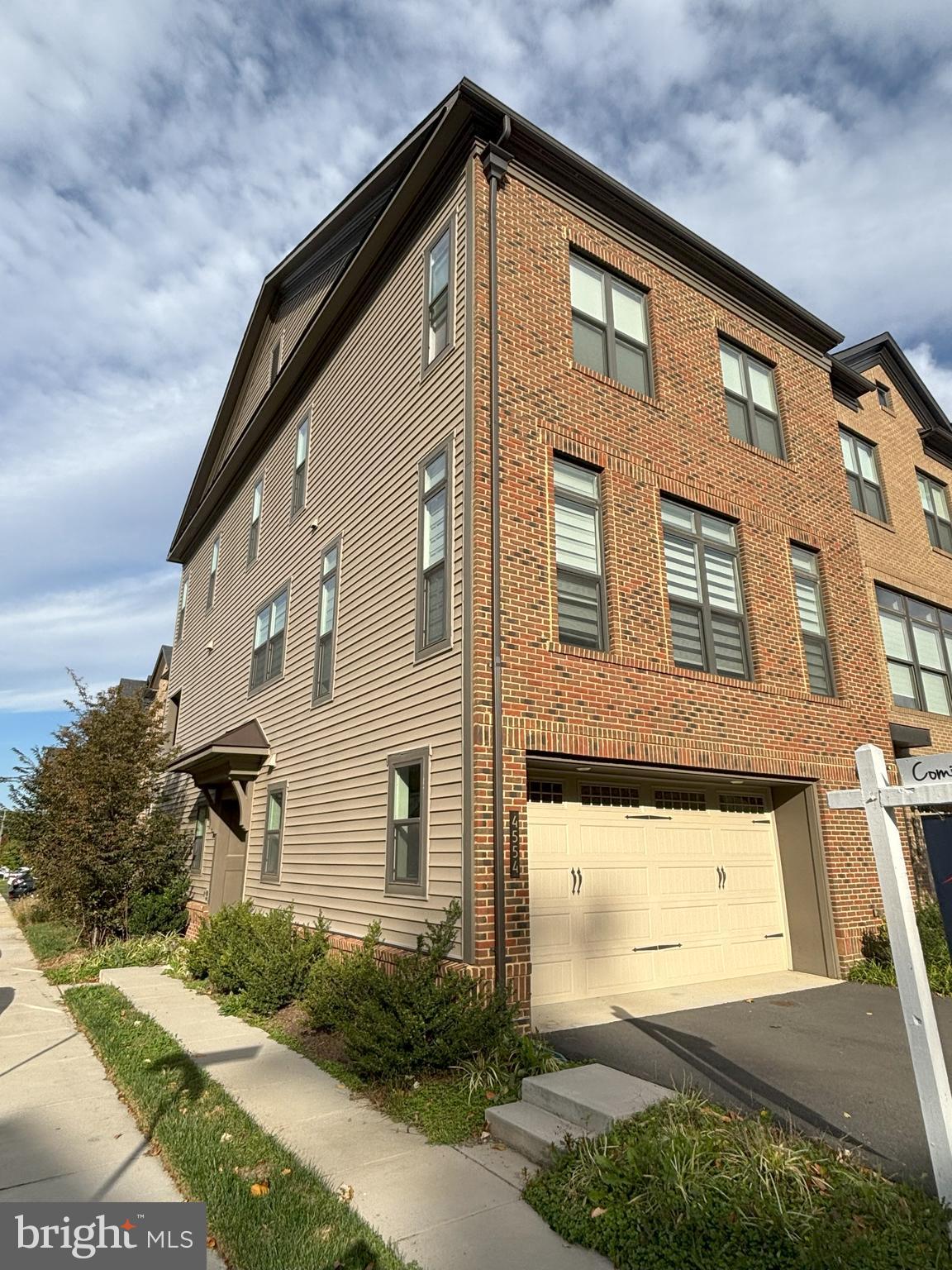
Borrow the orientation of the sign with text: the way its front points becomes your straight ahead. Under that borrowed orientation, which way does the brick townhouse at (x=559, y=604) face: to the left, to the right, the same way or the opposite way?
to the left

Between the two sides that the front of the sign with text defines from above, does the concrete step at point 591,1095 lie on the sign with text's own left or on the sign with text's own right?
on the sign with text's own right

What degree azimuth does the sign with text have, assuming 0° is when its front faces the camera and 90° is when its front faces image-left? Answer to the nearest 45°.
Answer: approximately 0°

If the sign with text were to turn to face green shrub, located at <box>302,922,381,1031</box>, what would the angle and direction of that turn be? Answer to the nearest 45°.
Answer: approximately 90° to its right

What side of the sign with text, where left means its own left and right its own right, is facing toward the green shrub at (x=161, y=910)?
right

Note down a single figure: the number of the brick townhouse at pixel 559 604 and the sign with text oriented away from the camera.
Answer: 0

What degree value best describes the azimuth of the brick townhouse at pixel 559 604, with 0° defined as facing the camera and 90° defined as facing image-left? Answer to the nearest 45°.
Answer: approximately 315°
